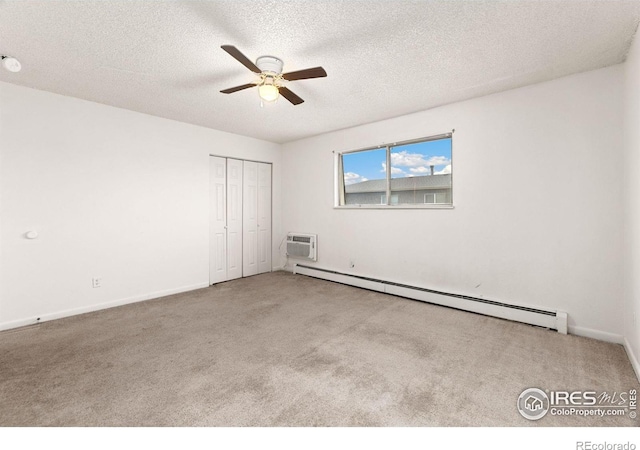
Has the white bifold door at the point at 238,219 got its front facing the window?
yes

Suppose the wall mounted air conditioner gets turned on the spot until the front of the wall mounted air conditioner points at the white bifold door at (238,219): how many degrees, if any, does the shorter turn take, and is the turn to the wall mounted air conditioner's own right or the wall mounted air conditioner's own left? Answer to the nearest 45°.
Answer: approximately 45° to the wall mounted air conditioner's own right

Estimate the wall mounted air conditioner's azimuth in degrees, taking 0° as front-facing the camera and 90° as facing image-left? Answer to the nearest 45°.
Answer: approximately 45°

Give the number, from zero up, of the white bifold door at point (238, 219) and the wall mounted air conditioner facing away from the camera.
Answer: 0

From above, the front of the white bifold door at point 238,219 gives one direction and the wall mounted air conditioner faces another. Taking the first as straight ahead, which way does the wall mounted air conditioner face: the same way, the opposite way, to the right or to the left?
to the right

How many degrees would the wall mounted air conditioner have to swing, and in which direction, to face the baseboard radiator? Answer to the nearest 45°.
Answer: approximately 90° to its left

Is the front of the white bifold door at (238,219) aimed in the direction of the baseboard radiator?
yes

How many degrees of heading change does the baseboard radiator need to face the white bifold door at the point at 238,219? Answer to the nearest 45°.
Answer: approximately 45° to its right

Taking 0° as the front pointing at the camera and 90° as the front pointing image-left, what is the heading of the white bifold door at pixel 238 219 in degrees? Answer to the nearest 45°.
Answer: approximately 315°

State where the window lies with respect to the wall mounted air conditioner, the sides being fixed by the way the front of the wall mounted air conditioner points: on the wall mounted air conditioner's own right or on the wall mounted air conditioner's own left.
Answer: on the wall mounted air conditioner's own left

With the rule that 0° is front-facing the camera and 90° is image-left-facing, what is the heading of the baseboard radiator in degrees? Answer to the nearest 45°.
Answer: approximately 45°

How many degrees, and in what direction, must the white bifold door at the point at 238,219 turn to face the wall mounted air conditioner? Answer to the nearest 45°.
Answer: approximately 45° to its left
